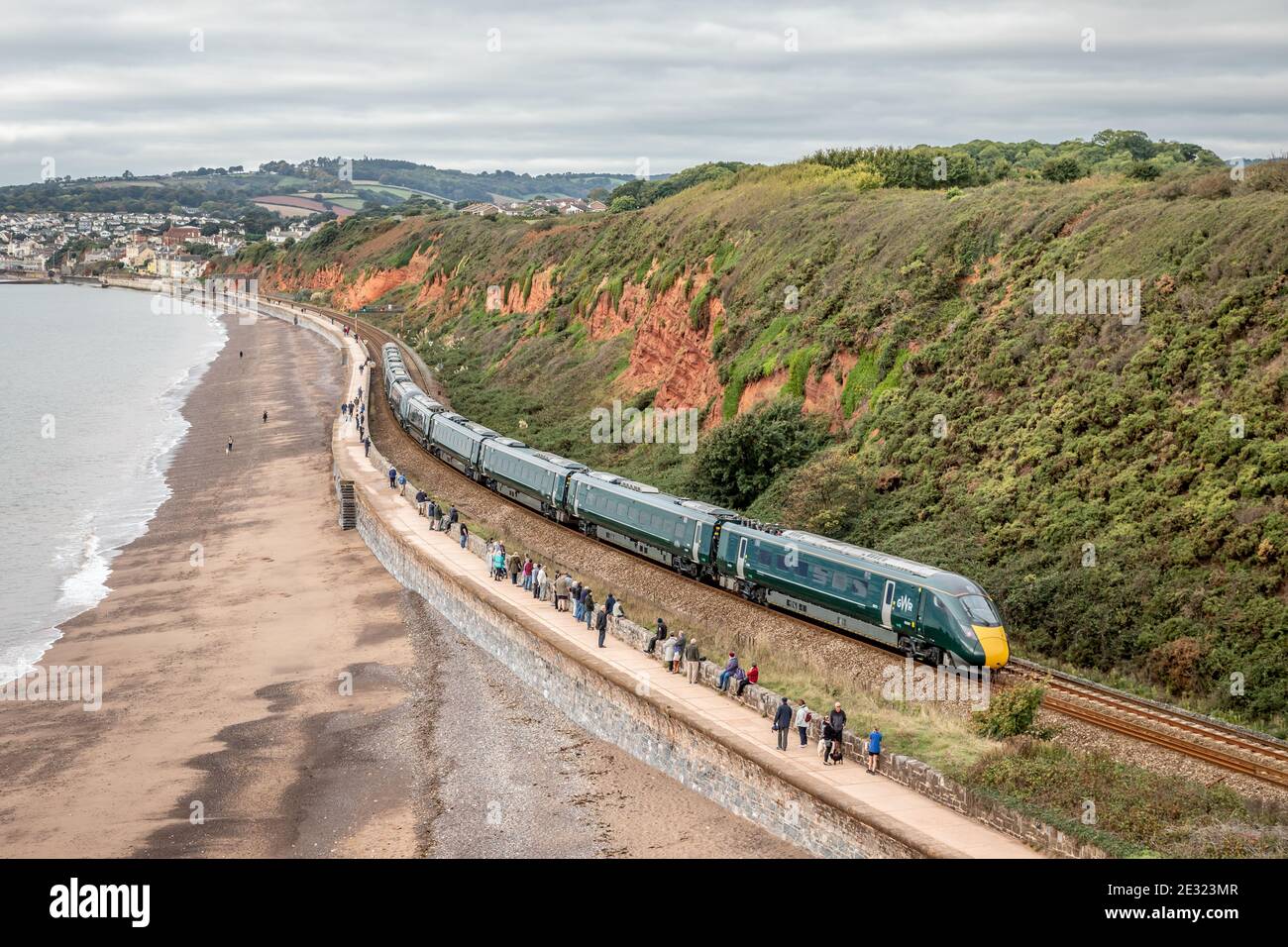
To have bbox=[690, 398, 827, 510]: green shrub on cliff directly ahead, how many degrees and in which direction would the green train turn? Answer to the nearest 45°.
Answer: approximately 135° to its left

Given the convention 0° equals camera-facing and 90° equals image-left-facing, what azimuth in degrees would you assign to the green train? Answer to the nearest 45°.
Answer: approximately 315°

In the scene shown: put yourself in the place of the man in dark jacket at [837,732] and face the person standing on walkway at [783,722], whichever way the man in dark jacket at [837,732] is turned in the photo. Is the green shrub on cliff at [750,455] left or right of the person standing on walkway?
right

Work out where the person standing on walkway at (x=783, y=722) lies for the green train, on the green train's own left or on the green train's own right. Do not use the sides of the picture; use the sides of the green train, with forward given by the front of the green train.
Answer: on the green train's own right

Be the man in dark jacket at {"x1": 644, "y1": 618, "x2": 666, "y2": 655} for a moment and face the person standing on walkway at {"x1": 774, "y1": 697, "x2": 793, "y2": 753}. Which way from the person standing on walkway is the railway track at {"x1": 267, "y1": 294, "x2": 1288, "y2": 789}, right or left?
left

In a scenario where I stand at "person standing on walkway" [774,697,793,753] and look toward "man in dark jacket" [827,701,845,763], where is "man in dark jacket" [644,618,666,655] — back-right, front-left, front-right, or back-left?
back-left
